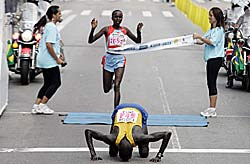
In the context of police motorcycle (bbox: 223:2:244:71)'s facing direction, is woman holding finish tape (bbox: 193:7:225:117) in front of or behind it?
in front

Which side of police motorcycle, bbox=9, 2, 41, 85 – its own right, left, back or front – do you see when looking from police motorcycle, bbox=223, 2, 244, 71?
left

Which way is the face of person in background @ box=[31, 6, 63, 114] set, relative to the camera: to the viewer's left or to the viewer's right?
to the viewer's right

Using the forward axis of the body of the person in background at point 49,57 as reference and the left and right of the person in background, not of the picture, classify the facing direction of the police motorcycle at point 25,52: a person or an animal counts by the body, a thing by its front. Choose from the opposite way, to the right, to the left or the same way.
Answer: to the right

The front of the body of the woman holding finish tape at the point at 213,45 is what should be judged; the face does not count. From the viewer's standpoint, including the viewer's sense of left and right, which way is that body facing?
facing to the left of the viewer

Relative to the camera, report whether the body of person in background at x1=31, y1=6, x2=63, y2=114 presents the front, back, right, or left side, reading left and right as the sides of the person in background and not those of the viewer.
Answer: right

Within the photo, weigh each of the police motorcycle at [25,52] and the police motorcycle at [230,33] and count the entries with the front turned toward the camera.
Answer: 2

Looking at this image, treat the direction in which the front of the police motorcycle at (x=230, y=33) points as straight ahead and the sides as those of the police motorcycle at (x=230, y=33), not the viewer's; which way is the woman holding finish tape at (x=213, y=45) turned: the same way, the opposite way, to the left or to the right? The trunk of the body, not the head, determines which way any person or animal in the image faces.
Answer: to the right

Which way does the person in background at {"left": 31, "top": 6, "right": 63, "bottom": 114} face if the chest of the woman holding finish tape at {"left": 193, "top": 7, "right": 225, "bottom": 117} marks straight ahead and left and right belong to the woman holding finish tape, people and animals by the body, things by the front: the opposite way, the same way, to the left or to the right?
the opposite way

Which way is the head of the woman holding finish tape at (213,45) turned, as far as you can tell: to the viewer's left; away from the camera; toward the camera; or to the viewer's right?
to the viewer's left

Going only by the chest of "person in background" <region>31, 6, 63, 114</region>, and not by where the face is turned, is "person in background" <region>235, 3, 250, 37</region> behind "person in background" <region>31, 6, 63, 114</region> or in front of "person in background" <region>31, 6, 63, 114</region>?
in front

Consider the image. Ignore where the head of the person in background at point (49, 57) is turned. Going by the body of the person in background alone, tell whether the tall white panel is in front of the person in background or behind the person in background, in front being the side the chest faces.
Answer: behind
